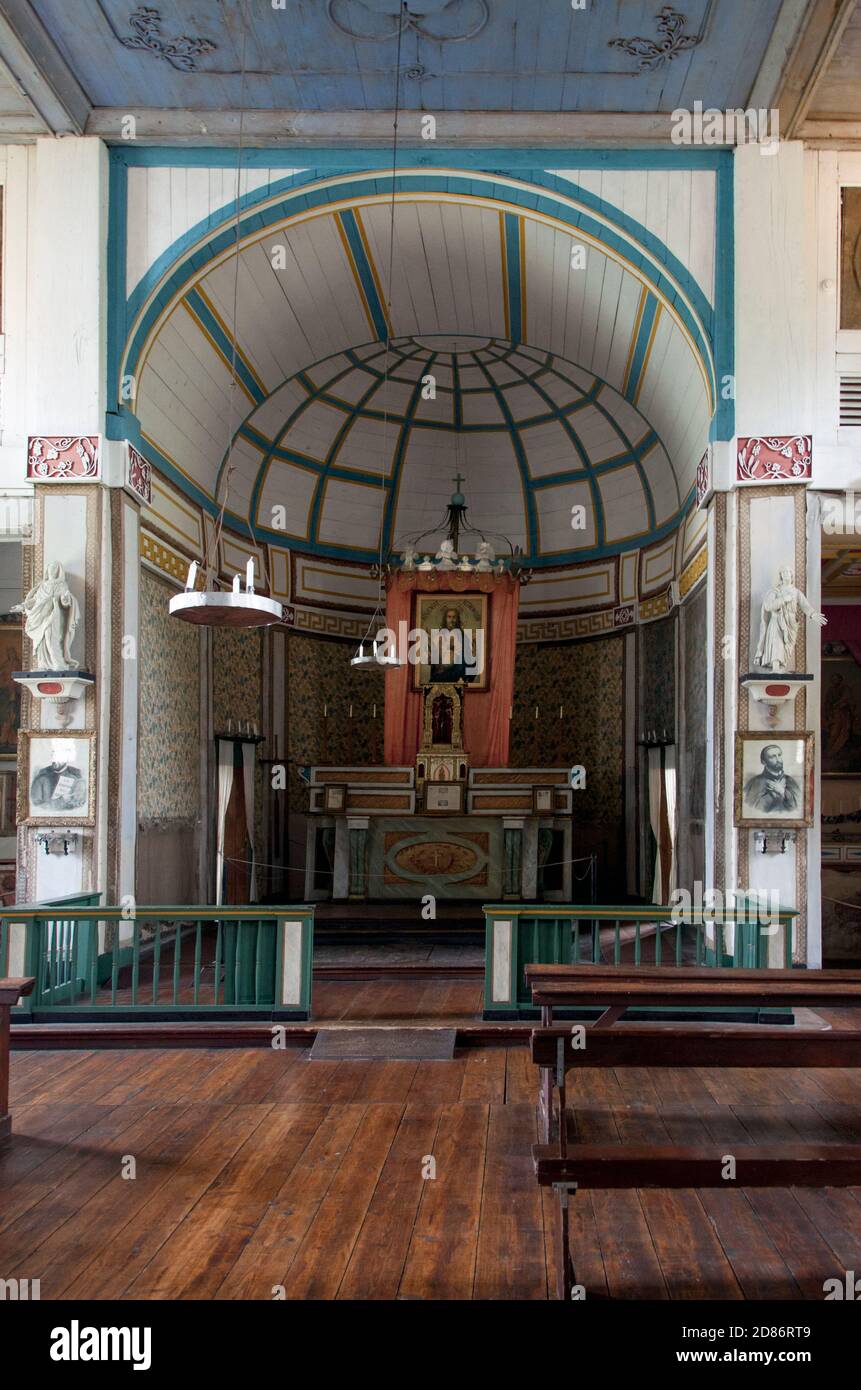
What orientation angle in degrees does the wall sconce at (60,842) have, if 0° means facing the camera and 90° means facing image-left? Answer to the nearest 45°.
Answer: approximately 0°

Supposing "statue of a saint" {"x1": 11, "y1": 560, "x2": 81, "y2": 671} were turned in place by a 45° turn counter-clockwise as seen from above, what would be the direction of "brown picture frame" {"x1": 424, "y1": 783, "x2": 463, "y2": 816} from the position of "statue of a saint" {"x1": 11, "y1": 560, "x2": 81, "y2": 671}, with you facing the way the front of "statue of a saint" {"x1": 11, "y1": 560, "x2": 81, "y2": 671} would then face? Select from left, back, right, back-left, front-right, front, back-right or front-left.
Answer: left

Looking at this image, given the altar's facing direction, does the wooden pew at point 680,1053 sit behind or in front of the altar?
in front

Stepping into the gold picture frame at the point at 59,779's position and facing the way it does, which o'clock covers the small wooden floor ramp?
The small wooden floor ramp is roughly at 11 o'clock from the gold picture frame.

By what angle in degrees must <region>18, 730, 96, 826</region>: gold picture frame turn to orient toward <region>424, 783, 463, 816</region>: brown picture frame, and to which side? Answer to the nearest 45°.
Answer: approximately 135° to its left

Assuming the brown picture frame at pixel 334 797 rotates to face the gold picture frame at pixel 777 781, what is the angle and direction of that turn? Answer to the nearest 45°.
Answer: approximately 45° to its left
